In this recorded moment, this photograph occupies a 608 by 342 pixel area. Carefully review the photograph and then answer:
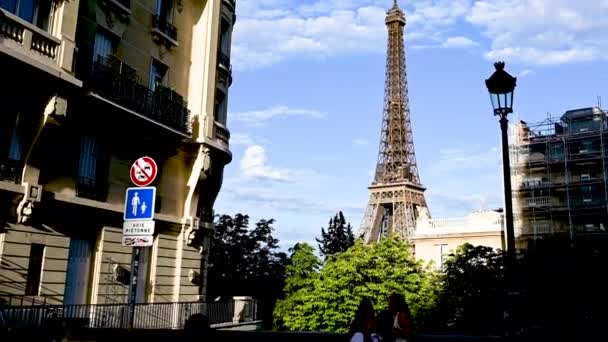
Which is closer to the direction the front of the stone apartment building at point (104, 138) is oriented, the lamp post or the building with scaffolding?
the lamp post

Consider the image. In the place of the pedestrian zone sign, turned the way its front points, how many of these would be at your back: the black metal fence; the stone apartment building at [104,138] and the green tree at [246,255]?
3

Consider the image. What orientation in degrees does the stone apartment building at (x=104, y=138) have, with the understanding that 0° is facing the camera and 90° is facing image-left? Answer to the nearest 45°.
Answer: approximately 315°

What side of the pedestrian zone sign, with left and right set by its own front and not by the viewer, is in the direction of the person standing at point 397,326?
left

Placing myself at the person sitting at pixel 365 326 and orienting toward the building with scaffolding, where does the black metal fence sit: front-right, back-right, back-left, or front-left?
front-left

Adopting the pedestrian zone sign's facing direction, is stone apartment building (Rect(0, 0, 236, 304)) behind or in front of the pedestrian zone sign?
behind

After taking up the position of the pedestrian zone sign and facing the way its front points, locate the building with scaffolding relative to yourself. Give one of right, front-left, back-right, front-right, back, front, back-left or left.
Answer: back-left

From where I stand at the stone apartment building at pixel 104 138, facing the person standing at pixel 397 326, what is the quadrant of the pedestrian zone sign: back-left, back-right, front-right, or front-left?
front-right

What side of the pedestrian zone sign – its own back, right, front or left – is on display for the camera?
front

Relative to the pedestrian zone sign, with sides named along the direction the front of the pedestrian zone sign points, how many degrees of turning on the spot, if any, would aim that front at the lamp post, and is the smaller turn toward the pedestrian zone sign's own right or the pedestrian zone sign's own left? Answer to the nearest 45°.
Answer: approximately 90° to the pedestrian zone sign's own left

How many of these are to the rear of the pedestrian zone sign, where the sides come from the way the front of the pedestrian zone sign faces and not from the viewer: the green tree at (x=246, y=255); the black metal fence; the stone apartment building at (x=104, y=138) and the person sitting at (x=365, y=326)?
3

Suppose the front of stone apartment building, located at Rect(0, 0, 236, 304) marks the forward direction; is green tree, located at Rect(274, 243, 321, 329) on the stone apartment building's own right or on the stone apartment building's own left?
on the stone apartment building's own left

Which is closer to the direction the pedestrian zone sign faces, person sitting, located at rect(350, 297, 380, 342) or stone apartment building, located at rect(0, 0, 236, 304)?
the person sitting

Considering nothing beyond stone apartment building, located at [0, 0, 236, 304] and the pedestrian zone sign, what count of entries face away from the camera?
0

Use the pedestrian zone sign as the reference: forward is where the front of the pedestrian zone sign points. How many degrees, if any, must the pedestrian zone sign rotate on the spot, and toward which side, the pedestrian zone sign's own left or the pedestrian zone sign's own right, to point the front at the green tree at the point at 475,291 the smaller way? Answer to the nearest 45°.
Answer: approximately 135° to the pedestrian zone sign's own left
